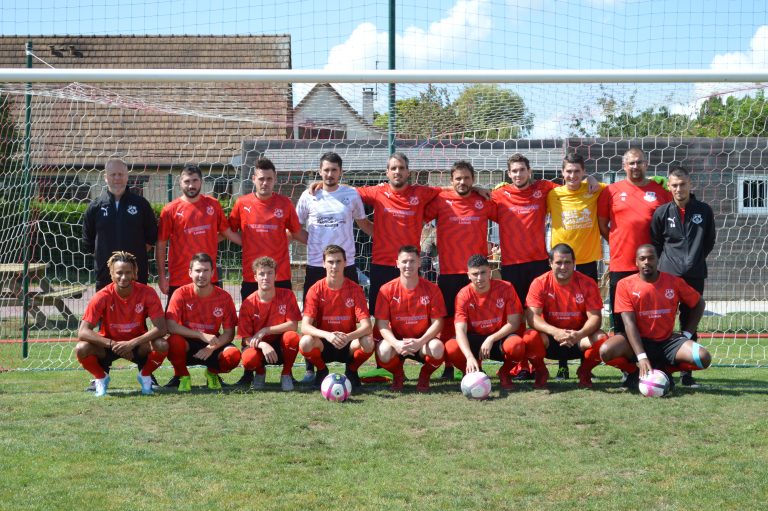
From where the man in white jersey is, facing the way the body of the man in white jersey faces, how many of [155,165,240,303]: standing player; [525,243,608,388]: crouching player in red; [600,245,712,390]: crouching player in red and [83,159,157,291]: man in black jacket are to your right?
2

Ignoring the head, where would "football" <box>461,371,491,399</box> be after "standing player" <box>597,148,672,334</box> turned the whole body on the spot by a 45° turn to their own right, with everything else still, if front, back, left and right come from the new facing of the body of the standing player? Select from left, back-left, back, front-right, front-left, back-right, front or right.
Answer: front

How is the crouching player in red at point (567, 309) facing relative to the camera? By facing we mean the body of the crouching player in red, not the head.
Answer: toward the camera

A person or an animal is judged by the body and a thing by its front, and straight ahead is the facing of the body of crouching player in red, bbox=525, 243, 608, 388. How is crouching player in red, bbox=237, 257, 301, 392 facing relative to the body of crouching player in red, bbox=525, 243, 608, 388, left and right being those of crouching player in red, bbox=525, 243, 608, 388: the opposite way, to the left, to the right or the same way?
the same way

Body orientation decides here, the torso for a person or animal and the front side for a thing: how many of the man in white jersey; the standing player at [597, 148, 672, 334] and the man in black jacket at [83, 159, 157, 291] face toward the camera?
3

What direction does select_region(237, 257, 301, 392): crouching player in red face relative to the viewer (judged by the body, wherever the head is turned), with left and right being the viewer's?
facing the viewer

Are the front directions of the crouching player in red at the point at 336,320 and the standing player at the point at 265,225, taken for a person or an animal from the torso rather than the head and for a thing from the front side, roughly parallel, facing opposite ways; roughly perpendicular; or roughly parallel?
roughly parallel

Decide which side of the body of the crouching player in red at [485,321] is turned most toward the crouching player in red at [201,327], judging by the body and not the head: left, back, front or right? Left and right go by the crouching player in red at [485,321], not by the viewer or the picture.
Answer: right

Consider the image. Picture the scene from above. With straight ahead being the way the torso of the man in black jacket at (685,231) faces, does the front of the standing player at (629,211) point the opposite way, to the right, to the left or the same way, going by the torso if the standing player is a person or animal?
the same way

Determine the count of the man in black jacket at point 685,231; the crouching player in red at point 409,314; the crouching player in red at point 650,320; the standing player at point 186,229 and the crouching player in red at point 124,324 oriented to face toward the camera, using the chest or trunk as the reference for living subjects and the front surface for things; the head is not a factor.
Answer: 5

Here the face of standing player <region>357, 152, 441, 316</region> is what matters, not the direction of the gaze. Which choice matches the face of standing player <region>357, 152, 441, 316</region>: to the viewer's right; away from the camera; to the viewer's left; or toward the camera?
toward the camera

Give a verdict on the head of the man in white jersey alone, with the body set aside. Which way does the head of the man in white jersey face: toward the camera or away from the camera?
toward the camera

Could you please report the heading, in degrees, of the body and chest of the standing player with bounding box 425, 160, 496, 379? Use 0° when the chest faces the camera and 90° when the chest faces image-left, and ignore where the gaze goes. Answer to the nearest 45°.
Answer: approximately 0°

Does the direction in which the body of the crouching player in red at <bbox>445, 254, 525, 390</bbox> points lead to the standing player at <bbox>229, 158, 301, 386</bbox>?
no

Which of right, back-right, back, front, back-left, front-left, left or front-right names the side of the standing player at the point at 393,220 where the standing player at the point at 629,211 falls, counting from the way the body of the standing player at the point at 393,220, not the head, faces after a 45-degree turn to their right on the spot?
back-left

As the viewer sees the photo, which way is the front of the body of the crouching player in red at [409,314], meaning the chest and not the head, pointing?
toward the camera

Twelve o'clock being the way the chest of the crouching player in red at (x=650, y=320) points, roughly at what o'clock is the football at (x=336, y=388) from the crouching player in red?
The football is roughly at 2 o'clock from the crouching player in red.

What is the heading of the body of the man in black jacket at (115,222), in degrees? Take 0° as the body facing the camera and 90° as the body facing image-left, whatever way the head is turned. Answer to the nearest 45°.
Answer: approximately 0°
